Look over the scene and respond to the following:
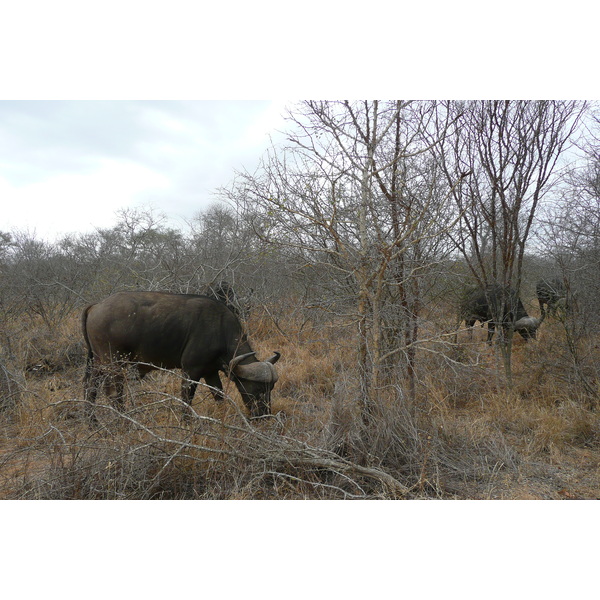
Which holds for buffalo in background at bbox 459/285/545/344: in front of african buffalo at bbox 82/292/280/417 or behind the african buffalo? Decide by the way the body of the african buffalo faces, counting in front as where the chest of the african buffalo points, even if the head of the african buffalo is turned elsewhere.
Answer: in front

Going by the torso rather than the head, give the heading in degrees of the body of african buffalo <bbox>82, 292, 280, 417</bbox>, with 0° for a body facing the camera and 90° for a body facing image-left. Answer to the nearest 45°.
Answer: approximately 270°
